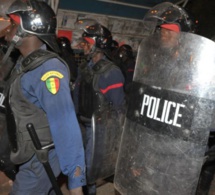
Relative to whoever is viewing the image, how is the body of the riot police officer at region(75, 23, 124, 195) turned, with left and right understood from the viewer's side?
facing the viewer and to the left of the viewer

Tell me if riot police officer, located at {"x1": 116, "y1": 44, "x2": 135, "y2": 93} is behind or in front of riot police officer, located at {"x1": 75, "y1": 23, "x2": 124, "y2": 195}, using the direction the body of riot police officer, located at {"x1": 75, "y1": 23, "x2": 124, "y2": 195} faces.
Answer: behind

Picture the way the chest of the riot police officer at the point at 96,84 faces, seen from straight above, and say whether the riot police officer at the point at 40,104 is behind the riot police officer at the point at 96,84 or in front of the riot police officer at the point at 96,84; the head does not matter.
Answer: in front

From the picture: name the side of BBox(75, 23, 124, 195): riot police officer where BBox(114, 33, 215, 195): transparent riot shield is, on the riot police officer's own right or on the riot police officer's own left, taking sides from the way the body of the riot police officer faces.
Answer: on the riot police officer's own left

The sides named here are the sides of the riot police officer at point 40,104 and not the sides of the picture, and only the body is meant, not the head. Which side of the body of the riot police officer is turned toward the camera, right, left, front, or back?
left

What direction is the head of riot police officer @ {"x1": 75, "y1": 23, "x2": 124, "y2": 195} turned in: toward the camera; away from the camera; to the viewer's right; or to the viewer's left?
to the viewer's left
